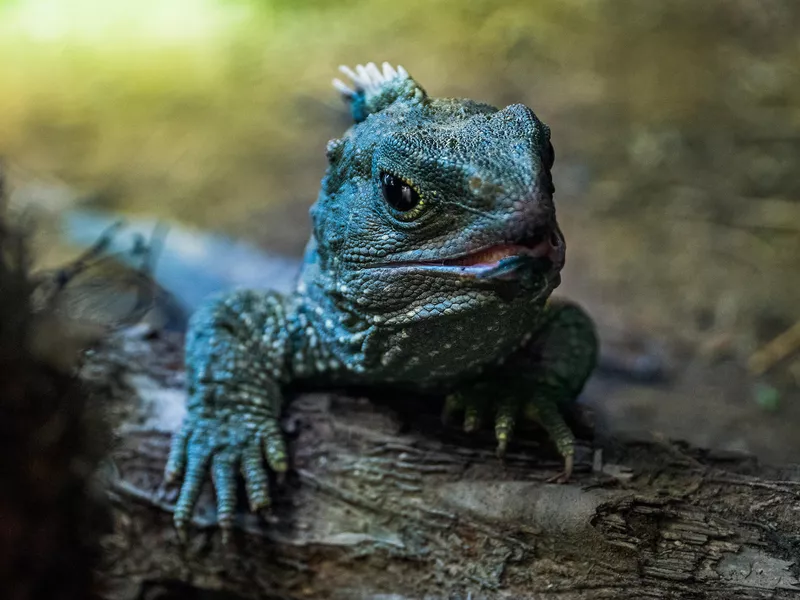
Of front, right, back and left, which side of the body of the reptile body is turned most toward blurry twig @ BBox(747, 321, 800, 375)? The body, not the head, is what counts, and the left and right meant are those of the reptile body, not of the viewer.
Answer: left

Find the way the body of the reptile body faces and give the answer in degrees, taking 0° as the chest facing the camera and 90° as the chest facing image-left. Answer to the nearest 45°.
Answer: approximately 315°
